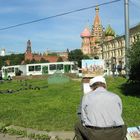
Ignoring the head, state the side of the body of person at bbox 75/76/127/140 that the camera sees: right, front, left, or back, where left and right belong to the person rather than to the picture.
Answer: back

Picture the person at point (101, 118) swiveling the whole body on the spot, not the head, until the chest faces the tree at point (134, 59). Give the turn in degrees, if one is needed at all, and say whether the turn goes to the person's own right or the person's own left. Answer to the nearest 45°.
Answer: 0° — they already face it
